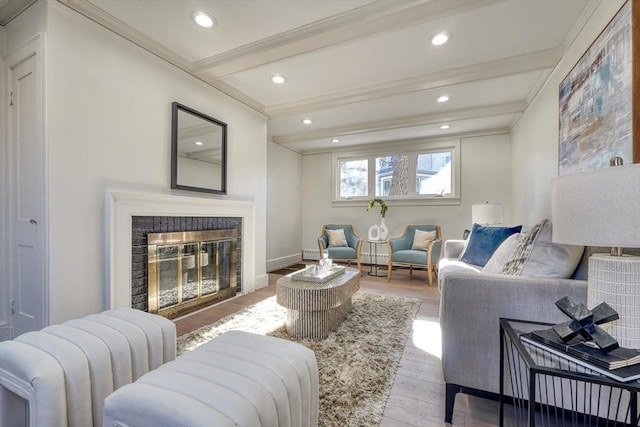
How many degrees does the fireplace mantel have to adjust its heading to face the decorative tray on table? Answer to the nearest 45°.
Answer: approximately 45° to its left

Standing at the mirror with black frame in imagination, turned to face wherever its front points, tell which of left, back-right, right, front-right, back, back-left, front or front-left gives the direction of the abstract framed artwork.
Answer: front

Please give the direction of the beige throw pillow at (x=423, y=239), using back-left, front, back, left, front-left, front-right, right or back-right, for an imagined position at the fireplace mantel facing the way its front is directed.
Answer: front-left

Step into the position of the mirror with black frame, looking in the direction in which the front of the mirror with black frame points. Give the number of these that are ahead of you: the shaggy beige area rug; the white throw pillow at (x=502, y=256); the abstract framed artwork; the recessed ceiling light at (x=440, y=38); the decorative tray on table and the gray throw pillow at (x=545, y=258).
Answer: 6

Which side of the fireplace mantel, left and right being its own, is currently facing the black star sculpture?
front

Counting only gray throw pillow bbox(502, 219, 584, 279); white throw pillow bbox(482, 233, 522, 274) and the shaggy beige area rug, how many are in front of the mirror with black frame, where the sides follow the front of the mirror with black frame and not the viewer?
3

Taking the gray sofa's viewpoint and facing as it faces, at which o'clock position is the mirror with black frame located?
The mirror with black frame is roughly at 12 o'clock from the gray sofa.

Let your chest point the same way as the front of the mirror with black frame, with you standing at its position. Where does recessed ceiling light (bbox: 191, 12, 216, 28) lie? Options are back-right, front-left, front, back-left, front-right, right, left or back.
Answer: front-right

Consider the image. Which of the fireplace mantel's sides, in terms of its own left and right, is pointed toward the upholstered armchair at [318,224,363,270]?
left

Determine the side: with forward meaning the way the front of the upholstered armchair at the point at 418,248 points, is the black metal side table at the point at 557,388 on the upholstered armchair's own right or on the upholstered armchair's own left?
on the upholstered armchair's own left

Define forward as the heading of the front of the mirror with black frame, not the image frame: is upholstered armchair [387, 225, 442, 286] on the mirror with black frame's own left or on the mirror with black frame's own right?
on the mirror with black frame's own left

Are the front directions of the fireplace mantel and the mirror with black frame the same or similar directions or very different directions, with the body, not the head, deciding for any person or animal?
same or similar directions

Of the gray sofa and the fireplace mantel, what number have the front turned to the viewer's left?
1

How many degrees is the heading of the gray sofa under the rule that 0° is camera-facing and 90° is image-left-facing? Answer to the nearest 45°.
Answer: approximately 90°
